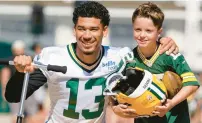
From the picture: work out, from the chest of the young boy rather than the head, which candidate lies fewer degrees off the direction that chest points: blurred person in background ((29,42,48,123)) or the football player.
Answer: the football player

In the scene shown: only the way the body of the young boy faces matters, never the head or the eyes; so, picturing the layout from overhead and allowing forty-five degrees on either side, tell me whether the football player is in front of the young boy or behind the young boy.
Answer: in front

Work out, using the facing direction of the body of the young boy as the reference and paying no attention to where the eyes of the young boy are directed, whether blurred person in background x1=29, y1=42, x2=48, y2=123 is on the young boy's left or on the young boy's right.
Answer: on the young boy's right

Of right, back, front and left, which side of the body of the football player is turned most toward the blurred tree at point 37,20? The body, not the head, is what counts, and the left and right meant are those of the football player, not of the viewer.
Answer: back

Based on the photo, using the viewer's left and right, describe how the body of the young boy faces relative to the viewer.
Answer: facing the viewer and to the left of the viewer

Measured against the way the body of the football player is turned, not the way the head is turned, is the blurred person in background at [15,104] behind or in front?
behind

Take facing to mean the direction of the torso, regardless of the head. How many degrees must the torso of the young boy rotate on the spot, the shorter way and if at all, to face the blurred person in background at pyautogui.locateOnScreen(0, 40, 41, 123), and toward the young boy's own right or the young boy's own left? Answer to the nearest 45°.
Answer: approximately 90° to the young boy's own right

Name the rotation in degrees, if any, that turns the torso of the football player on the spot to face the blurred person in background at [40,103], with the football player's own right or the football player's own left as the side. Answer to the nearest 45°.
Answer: approximately 180°

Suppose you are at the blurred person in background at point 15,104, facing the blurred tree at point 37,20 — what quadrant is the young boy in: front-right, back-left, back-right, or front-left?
back-right

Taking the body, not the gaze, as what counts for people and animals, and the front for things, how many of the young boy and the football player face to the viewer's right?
0

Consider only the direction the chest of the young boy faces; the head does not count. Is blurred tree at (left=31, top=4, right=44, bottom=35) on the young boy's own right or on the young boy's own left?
on the young boy's own right

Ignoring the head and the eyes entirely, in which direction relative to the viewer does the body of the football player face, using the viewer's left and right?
facing the viewer

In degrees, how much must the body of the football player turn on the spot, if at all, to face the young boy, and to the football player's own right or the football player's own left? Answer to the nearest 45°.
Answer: approximately 90° to the football player's own left
